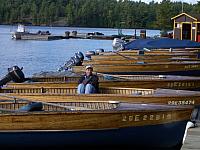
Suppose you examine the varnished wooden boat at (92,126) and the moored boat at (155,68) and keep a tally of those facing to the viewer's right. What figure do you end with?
2

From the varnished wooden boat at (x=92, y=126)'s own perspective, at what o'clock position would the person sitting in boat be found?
The person sitting in boat is roughly at 9 o'clock from the varnished wooden boat.

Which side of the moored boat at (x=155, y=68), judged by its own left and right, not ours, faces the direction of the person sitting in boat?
right

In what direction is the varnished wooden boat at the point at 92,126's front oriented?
to the viewer's right

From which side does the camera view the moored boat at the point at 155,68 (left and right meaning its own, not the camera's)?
right

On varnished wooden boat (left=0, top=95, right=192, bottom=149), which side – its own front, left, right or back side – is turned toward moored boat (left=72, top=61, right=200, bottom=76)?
left

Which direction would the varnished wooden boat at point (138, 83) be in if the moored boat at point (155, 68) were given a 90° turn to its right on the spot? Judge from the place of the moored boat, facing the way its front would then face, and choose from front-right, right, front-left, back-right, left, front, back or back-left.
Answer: front

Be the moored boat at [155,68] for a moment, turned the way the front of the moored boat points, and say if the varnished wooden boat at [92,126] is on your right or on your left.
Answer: on your right

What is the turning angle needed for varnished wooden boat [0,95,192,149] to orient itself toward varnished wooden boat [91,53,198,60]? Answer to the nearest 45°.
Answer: approximately 90° to its left

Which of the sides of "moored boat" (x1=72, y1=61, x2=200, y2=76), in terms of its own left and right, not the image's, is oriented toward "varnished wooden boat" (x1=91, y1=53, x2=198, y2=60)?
left
